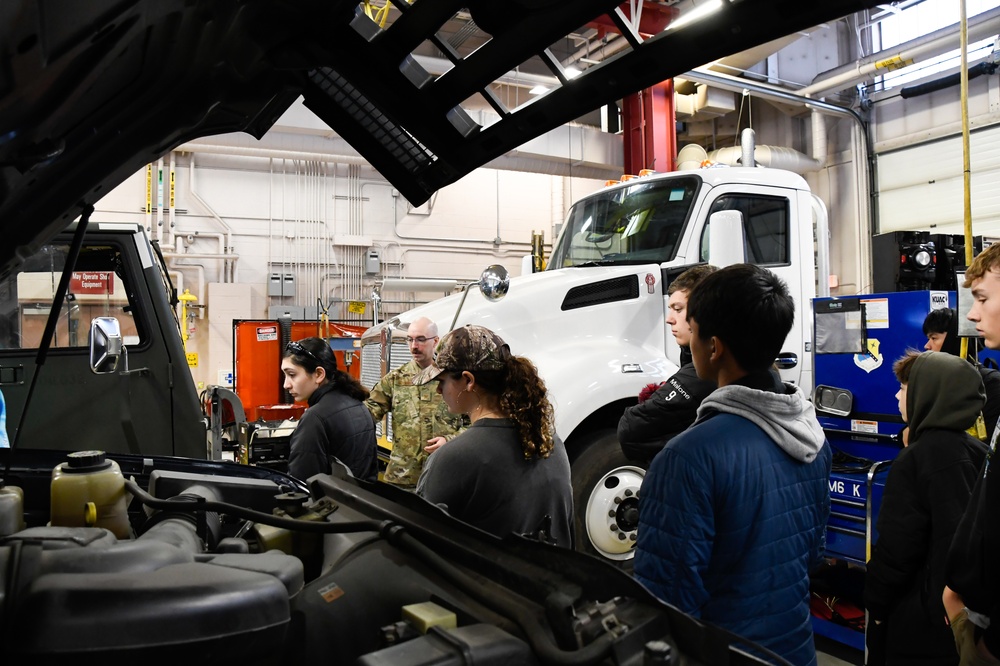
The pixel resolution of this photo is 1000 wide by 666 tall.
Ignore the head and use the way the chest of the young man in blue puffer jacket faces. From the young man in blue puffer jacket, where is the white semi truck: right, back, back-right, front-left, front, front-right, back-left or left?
front-right

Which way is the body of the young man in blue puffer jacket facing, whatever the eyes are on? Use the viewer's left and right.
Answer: facing away from the viewer and to the left of the viewer

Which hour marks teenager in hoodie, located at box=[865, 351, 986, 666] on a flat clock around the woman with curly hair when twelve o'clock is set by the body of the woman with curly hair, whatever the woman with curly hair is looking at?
The teenager in hoodie is roughly at 4 o'clock from the woman with curly hair.

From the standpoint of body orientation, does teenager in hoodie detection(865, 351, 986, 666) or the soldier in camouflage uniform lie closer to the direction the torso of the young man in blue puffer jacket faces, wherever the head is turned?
the soldier in camouflage uniform

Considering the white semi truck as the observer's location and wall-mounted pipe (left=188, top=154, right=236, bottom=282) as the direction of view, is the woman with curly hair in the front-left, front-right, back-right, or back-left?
back-left

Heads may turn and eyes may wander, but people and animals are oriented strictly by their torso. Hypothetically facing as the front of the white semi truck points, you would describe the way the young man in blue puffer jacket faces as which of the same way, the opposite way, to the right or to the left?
to the right

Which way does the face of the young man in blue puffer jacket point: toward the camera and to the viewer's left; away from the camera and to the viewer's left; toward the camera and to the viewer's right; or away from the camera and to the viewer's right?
away from the camera and to the viewer's left

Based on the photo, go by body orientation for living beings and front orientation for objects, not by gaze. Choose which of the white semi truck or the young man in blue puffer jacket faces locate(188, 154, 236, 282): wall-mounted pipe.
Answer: the young man in blue puffer jacket

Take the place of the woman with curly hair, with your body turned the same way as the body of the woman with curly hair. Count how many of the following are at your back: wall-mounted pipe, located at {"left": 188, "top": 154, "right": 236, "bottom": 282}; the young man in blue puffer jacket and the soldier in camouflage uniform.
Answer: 1

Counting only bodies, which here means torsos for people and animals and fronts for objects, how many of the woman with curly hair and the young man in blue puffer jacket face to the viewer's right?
0

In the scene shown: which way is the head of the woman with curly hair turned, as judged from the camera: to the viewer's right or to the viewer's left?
to the viewer's left

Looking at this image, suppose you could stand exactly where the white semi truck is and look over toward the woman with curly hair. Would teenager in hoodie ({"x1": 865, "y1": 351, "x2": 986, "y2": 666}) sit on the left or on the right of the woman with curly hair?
left

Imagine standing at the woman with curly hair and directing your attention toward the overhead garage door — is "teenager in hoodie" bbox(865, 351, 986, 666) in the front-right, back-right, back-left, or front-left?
front-right

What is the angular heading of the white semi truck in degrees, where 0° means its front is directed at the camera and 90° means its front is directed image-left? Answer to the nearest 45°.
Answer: approximately 45°

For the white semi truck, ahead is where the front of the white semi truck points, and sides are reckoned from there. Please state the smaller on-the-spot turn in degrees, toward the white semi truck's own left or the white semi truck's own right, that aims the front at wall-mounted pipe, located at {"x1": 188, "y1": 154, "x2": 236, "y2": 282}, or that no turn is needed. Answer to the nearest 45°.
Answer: approximately 90° to the white semi truck's own right

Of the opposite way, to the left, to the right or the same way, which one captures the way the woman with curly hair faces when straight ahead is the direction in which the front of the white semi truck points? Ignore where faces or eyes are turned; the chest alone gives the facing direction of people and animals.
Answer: to the right

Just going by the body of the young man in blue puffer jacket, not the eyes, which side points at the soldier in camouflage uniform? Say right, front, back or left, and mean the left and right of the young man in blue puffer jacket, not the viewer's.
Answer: front

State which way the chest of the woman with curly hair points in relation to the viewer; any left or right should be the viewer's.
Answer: facing away from the viewer and to the left of the viewer
